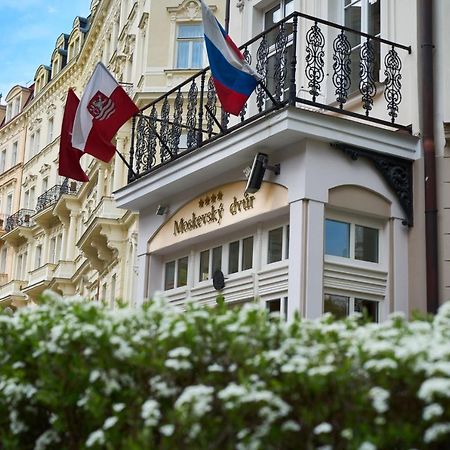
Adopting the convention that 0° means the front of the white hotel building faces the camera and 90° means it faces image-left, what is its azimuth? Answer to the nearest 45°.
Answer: approximately 45°

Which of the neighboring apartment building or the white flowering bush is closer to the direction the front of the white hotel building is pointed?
the white flowering bush

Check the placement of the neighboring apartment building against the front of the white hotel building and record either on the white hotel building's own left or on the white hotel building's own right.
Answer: on the white hotel building's own right

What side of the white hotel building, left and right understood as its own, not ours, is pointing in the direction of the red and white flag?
right
